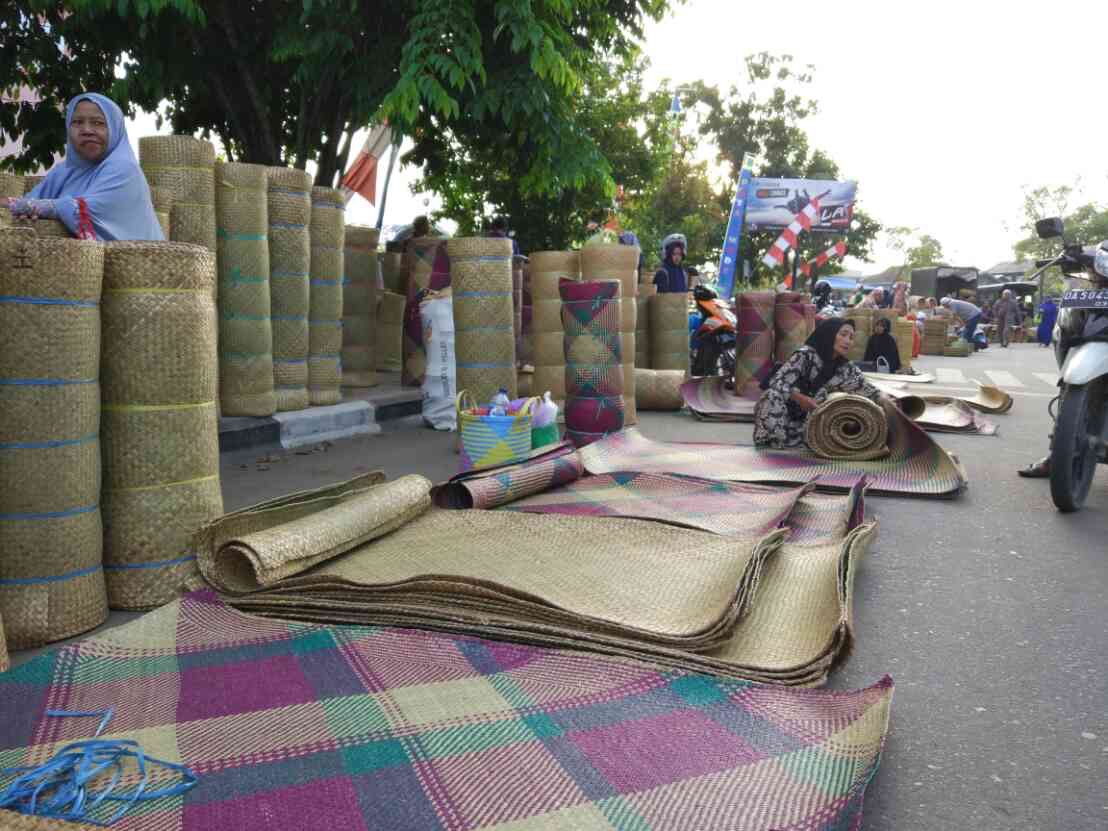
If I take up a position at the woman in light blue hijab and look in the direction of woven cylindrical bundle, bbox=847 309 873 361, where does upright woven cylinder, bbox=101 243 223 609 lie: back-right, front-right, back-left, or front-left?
back-right

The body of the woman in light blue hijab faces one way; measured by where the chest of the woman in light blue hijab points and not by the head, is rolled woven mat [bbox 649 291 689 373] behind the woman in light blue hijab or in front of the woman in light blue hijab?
behind

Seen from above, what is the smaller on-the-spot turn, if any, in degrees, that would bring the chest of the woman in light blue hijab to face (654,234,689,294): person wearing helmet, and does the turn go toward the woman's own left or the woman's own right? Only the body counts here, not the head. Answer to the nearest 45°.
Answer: approximately 180°

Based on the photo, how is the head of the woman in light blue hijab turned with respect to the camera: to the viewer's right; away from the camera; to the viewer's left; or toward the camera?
toward the camera

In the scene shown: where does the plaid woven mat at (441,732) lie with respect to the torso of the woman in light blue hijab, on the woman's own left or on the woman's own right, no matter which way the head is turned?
on the woman's own left

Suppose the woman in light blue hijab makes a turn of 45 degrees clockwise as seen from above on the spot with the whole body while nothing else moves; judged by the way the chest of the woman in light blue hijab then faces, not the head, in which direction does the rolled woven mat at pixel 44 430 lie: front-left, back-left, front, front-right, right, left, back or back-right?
left

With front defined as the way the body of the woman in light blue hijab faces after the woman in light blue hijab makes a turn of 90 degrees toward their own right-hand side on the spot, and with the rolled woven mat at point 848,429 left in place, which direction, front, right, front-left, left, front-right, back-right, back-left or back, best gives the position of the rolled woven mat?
back-right

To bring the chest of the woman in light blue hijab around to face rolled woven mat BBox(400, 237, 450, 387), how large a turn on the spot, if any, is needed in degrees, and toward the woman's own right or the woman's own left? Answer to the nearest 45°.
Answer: approximately 180°

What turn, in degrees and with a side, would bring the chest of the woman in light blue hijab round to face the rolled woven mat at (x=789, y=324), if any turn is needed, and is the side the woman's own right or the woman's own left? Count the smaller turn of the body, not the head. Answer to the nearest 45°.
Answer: approximately 180°

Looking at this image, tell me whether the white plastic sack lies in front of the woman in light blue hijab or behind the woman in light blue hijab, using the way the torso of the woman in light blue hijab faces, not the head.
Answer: behind

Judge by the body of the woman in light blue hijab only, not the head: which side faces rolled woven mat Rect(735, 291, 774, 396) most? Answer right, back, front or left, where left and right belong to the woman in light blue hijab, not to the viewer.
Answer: back

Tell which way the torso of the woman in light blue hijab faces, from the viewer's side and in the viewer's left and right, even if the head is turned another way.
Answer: facing the viewer and to the left of the viewer

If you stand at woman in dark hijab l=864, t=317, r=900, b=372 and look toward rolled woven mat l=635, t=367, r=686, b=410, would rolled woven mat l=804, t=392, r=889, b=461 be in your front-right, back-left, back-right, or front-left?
front-left
